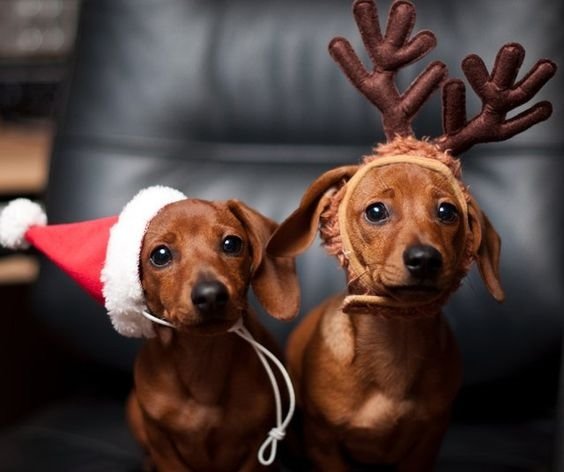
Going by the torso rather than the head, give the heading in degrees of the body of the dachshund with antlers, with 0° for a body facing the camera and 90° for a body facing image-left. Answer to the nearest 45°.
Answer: approximately 0°
